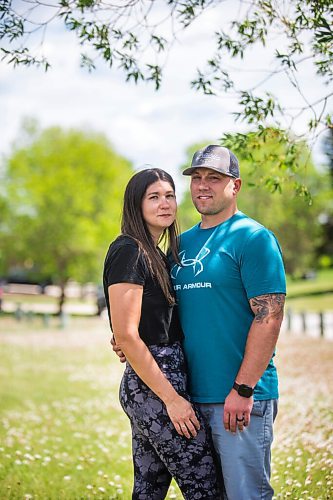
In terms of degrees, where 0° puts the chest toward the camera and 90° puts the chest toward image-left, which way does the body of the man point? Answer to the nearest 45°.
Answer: approximately 45°

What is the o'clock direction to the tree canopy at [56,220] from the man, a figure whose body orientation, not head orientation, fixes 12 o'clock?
The tree canopy is roughly at 4 o'clock from the man.
